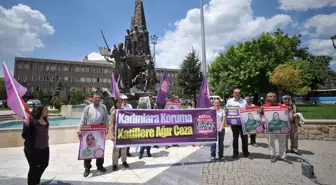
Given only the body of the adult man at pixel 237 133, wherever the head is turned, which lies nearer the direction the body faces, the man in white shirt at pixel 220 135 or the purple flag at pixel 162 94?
the man in white shirt

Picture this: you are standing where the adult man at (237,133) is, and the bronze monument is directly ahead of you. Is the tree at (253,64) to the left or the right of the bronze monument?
right

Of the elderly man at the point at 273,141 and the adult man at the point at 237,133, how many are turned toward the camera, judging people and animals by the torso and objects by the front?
2

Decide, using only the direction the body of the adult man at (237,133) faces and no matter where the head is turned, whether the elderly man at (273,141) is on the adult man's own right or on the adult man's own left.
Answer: on the adult man's own left

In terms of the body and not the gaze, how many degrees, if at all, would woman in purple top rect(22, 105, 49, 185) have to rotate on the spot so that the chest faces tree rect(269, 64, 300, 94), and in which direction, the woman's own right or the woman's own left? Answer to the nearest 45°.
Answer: approximately 45° to the woman's own left

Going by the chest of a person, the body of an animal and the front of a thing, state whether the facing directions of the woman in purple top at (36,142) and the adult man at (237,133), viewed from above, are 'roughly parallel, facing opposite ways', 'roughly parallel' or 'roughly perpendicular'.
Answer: roughly perpendicular

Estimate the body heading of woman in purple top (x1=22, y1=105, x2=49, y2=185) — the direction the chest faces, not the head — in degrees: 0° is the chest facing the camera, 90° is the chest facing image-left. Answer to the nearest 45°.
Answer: approximately 315°

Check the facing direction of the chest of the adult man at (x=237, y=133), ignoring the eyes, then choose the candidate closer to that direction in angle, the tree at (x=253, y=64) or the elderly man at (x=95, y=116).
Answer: the elderly man

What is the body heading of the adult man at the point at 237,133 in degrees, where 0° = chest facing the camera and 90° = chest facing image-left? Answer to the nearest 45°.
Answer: approximately 0°

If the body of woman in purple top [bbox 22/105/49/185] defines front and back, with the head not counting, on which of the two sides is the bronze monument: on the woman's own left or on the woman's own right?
on the woman's own left

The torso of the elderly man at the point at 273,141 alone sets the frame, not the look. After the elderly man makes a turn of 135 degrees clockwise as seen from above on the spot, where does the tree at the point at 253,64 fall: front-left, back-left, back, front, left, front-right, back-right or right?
front-right
